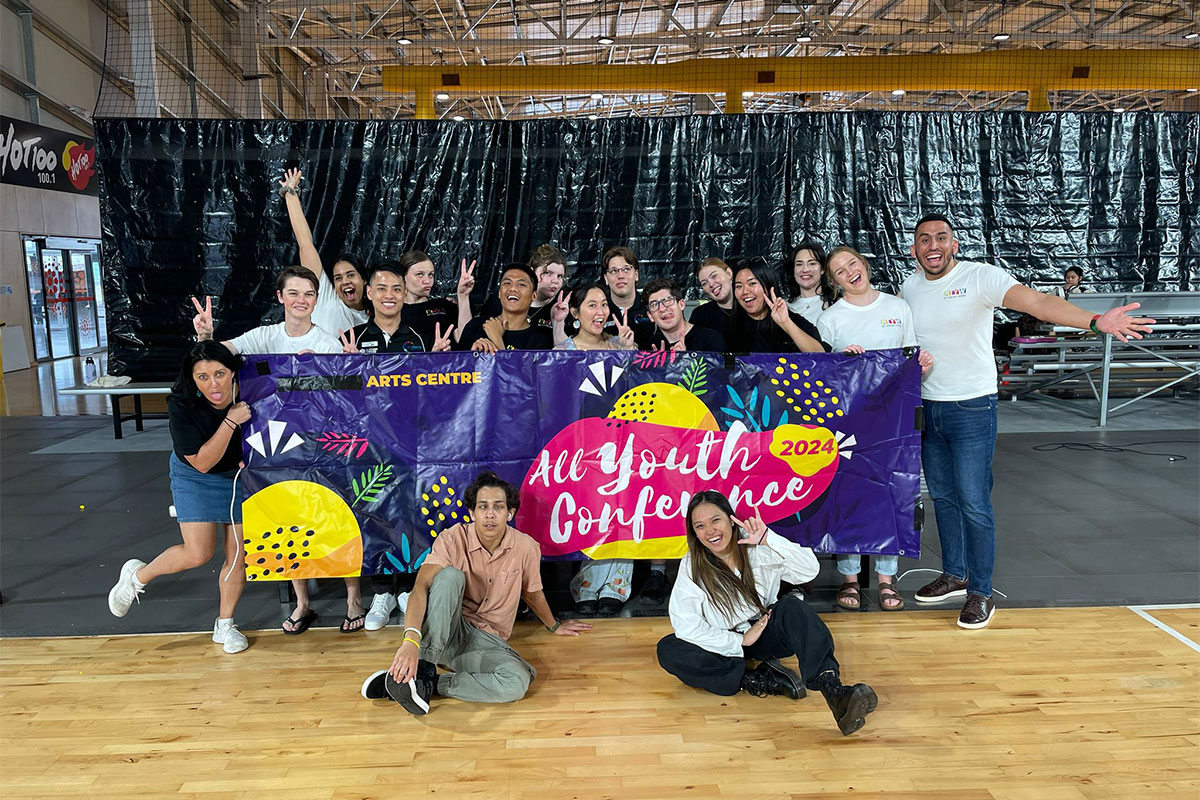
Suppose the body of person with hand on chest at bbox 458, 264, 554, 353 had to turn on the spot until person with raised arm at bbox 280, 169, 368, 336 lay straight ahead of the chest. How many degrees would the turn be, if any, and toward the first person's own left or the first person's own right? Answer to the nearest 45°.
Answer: approximately 135° to the first person's own right

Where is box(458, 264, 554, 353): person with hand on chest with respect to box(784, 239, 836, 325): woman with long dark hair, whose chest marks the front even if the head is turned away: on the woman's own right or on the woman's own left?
on the woman's own right

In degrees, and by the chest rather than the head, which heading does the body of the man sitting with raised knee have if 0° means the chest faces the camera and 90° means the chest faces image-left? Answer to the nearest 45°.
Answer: approximately 0°
